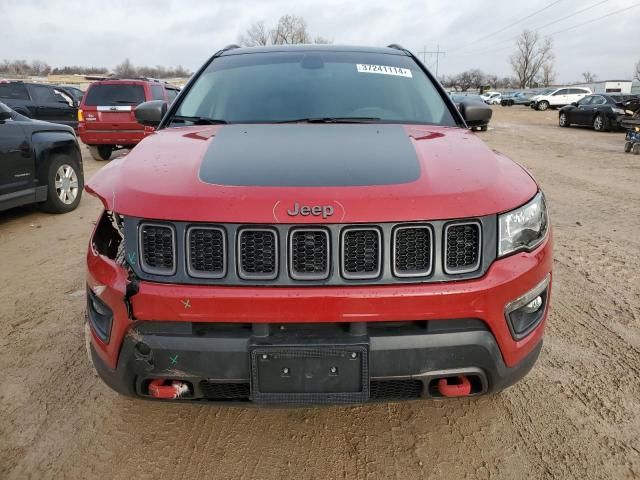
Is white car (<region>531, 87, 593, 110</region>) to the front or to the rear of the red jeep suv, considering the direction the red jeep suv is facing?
to the rear

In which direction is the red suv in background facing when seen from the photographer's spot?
facing away from the viewer and to the right of the viewer

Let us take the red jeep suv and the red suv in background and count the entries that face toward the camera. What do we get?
1

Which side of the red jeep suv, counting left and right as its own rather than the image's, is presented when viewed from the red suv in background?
back

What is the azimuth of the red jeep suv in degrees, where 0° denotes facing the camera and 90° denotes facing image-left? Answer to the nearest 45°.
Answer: approximately 0°

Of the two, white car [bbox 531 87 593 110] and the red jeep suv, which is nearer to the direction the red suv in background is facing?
the white car

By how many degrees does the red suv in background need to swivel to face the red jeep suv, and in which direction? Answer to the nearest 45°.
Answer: approximately 135° to its right
